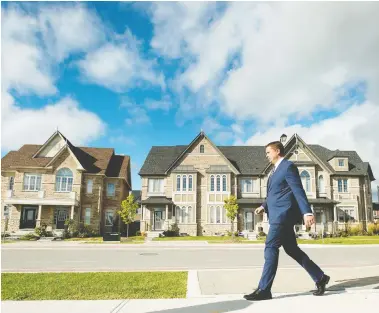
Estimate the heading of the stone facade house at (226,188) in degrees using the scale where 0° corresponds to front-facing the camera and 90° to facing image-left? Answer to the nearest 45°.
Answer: approximately 0°

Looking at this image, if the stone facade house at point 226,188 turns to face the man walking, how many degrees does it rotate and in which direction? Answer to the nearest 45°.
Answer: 0° — it already faces them

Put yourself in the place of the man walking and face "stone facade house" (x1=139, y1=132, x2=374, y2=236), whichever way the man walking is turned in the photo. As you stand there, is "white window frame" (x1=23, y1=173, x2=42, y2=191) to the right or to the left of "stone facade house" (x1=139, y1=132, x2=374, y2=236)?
left

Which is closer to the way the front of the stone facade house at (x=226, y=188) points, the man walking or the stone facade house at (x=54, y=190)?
the man walking

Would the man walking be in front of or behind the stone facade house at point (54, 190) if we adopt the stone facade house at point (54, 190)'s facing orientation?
in front

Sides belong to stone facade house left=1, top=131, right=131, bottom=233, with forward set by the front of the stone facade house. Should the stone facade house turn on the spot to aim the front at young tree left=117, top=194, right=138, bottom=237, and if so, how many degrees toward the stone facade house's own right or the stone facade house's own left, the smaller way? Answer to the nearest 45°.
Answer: approximately 45° to the stone facade house's own left

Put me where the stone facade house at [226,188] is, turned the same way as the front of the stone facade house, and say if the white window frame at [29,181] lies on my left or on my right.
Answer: on my right

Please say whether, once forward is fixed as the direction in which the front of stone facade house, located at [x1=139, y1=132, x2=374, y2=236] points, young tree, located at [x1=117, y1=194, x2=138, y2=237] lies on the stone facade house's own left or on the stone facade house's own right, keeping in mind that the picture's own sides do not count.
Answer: on the stone facade house's own right
